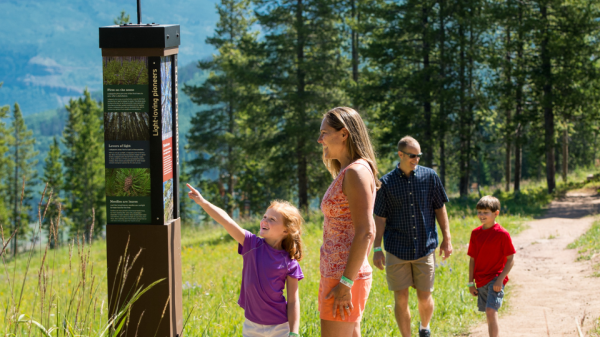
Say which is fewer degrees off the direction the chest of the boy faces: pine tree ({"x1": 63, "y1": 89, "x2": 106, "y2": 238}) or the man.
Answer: the man

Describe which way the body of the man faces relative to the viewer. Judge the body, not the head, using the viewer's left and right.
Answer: facing the viewer

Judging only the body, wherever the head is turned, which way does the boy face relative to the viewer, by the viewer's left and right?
facing the viewer and to the left of the viewer

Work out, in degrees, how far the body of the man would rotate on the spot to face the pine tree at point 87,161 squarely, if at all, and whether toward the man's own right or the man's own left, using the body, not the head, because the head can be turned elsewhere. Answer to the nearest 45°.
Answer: approximately 135° to the man's own right

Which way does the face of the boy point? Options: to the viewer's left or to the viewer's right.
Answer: to the viewer's left

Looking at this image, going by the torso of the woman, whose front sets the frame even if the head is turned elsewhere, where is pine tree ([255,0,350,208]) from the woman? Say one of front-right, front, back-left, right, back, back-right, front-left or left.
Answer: right

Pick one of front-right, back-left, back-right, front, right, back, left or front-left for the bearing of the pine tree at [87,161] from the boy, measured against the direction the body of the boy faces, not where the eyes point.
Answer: right

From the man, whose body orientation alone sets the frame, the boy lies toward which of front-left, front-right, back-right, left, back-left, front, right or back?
left

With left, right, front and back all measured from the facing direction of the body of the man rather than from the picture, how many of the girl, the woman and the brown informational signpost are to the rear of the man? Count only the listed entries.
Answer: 0

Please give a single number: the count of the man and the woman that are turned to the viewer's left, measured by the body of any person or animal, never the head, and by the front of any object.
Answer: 1

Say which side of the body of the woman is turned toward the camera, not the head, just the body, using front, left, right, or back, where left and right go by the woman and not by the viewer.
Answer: left

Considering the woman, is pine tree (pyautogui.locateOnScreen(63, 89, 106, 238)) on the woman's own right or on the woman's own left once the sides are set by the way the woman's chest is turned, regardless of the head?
on the woman's own right

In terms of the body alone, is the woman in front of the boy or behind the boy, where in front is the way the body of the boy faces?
in front

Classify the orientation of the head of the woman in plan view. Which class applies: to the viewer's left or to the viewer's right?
to the viewer's left

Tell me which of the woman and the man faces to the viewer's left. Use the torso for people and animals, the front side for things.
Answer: the woman
